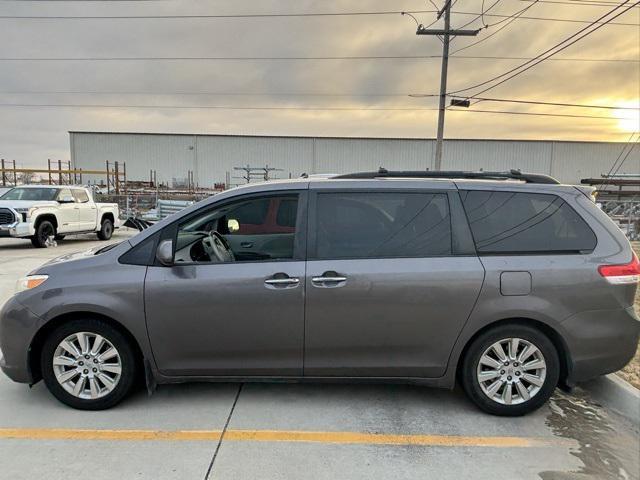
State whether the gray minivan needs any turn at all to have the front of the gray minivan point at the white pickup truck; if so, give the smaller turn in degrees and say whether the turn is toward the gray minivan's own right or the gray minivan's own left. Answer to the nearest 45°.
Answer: approximately 45° to the gray minivan's own right

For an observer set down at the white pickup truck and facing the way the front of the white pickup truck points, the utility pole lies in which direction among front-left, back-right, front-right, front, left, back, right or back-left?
back-left

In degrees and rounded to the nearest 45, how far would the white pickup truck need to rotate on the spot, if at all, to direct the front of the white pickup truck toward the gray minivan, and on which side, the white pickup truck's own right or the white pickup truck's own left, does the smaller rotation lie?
approximately 45° to the white pickup truck's own left

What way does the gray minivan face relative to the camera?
to the viewer's left

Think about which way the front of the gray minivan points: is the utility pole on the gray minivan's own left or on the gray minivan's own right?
on the gray minivan's own right

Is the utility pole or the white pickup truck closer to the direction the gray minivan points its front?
the white pickup truck
